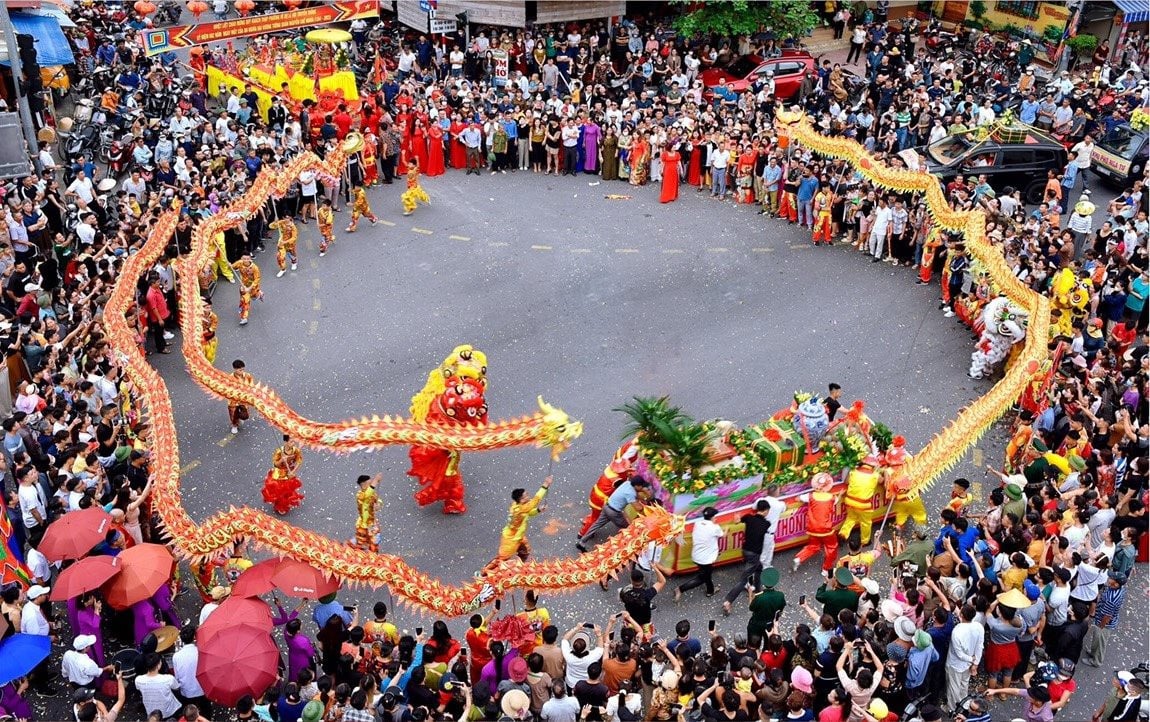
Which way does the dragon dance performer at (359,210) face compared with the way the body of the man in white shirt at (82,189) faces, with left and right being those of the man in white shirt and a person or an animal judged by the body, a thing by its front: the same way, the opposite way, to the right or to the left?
to the right

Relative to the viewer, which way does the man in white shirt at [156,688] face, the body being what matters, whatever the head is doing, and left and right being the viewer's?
facing away from the viewer

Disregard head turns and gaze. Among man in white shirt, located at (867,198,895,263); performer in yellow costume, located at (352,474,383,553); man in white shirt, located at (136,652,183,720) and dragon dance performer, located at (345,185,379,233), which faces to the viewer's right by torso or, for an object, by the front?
the performer in yellow costume

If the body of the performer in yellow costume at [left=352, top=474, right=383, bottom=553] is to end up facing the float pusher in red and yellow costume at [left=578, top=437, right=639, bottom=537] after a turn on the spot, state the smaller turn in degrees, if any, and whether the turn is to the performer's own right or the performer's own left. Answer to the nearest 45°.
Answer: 0° — they already face them

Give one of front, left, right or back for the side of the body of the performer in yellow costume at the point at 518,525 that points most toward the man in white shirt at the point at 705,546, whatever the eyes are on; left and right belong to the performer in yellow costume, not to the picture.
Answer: front

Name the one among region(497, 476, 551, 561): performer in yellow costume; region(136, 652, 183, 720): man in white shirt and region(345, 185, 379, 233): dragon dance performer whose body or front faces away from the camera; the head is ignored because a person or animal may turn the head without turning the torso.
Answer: the man in white shirt

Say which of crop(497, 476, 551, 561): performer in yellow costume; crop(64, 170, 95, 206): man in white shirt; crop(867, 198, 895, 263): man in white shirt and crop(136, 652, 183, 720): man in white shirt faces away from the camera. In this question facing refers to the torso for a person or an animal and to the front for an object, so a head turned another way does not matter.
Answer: crop(136, 652, 183, 720): man in white shirt

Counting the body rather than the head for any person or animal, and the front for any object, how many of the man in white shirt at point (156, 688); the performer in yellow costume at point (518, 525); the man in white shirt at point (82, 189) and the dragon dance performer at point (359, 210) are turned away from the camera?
1

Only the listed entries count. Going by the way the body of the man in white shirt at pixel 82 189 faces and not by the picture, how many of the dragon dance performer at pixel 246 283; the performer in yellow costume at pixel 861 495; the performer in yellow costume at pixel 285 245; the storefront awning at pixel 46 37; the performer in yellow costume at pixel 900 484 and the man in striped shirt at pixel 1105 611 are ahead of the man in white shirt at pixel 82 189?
5

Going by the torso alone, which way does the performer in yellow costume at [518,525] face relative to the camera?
to the viewer's right

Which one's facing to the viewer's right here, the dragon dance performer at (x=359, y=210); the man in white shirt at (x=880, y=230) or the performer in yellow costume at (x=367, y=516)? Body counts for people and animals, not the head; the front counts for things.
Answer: the performer in yellow costume

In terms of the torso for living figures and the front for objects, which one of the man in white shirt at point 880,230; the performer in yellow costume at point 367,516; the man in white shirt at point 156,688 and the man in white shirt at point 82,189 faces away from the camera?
the man in white shirt at point 156,688

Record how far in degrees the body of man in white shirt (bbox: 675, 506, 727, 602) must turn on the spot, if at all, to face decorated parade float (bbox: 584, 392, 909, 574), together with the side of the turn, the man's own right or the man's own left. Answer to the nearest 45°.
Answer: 0° — they already face it

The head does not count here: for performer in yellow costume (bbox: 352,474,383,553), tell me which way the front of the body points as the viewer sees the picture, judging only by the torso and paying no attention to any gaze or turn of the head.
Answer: to the viewer's right

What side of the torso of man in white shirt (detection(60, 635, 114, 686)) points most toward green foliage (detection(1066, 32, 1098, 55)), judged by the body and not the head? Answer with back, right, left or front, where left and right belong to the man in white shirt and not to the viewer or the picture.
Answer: front
